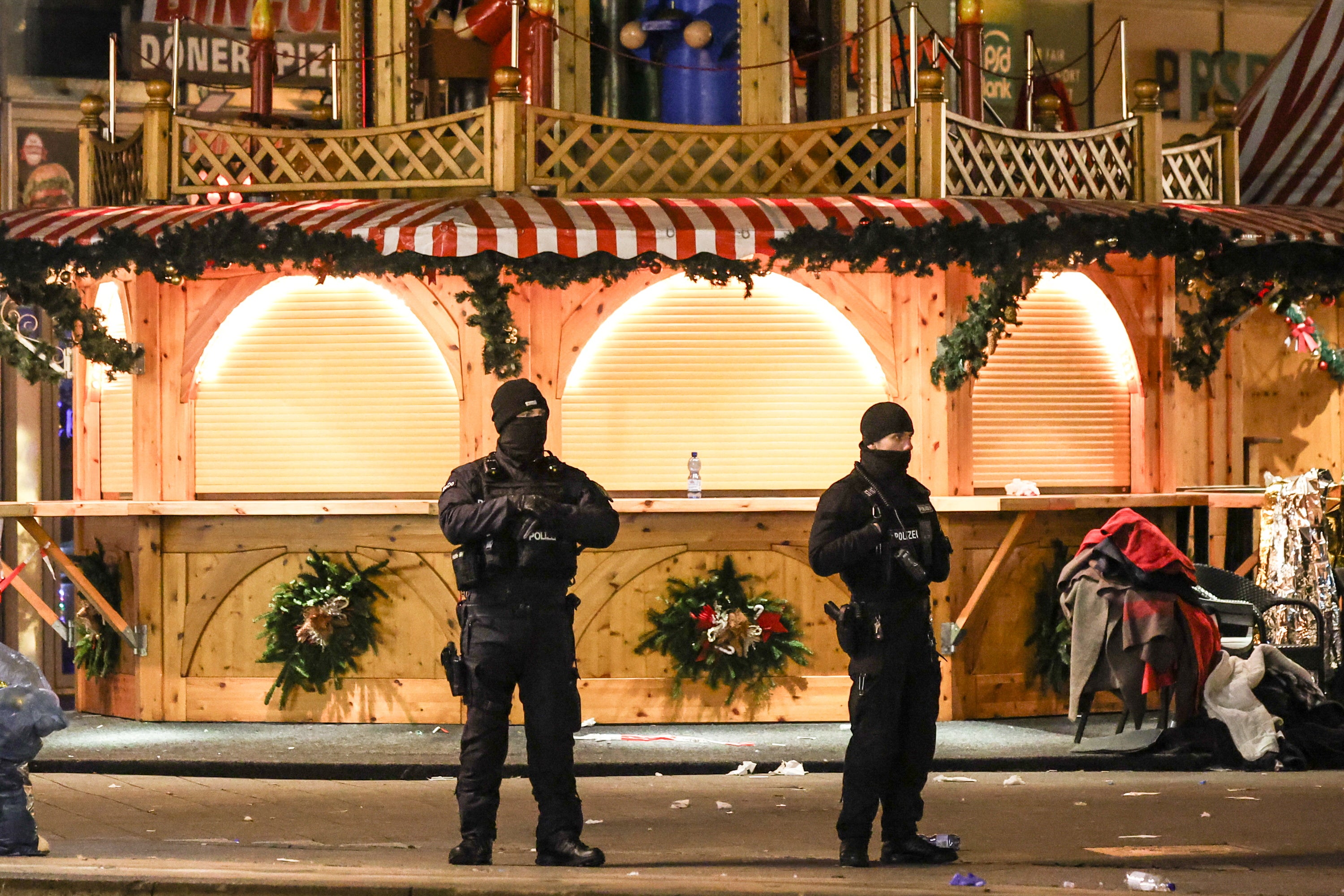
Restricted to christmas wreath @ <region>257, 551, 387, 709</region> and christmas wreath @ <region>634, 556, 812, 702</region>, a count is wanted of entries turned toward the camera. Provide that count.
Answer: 2

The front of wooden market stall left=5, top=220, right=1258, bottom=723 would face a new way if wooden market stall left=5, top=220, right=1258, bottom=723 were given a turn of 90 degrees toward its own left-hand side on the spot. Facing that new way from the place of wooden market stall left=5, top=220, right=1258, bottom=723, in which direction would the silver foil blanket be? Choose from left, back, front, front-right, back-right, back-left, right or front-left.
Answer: front

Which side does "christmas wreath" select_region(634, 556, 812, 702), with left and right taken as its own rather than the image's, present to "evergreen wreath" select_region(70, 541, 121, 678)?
right

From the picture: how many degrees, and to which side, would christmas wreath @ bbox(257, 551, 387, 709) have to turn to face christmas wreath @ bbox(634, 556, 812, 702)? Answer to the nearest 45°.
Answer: approximately 90° to its left

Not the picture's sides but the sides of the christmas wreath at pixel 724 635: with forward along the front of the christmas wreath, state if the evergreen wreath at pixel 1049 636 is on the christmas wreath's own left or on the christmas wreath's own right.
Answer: on the christmas wreath's own left

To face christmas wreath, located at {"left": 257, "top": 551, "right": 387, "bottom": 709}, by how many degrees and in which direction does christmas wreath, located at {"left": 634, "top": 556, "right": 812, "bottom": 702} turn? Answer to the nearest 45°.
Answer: approximately 90° to its right

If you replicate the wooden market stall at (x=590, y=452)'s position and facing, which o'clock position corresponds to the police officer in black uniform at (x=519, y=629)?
The police officer in black uniform is roughly at 12 o'clock from the wooden market stall.

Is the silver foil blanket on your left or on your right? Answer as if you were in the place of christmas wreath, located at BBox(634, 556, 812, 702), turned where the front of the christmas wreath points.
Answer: on your left

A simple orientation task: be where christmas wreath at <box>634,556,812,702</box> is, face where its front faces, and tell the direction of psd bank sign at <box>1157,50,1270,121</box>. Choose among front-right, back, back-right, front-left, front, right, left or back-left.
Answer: back-left

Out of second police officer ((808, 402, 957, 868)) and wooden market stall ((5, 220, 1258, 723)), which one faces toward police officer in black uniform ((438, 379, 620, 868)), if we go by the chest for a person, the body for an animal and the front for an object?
the wooden market stall

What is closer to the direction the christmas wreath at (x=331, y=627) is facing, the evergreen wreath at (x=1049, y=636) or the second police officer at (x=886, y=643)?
the second police officer

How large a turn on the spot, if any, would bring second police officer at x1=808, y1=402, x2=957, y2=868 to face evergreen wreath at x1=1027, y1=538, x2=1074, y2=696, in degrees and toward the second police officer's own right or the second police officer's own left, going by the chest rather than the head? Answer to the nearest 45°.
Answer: approximately 135° to the second police officer's own left

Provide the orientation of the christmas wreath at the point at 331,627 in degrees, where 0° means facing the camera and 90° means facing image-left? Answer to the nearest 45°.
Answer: approximately 0°

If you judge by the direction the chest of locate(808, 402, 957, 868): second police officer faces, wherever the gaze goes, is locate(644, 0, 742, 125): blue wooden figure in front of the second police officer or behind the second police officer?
behind
